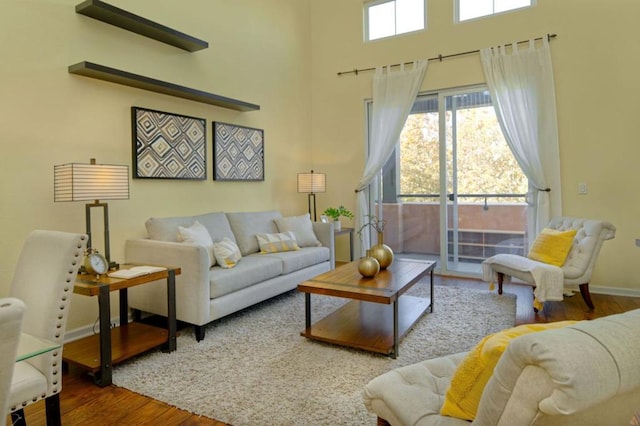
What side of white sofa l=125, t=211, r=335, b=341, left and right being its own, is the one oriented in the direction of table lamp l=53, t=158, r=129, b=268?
right

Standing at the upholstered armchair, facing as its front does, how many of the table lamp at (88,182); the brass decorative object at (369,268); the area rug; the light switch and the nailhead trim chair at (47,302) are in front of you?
4

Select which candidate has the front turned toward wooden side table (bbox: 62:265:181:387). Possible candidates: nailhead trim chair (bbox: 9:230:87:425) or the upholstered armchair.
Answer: the upholstered armchair
